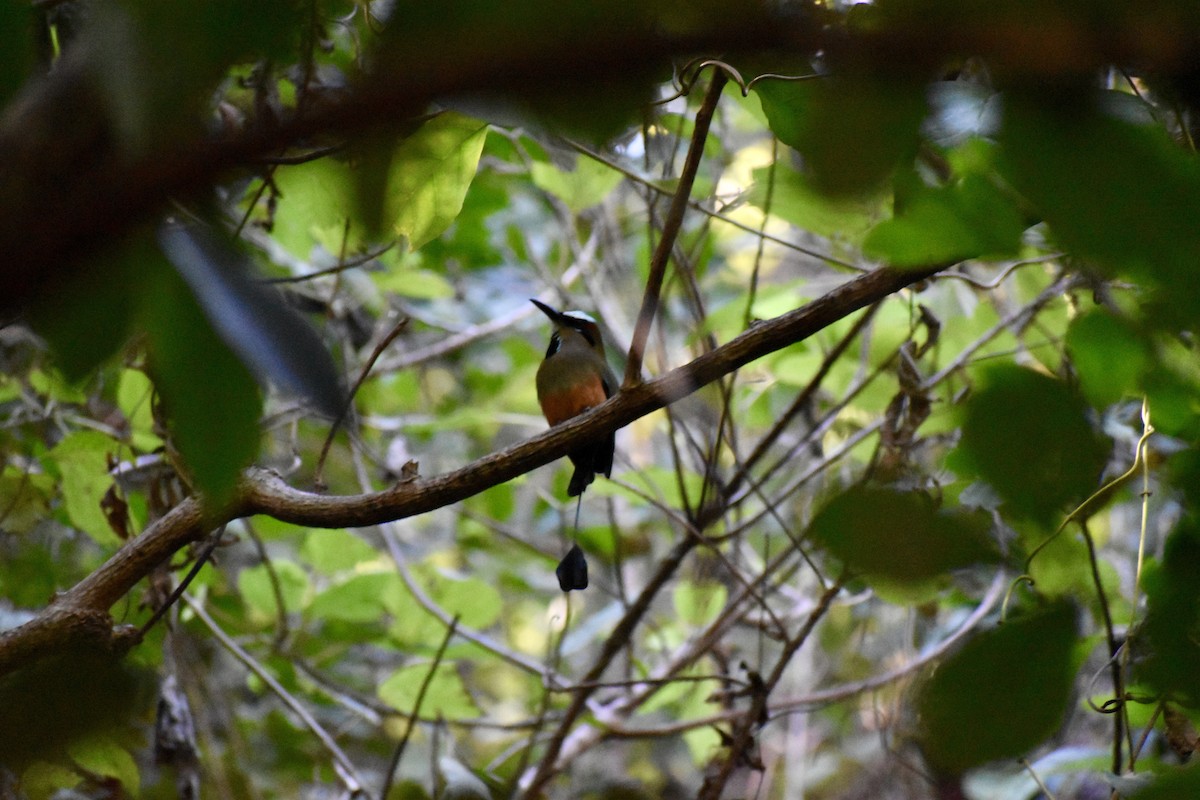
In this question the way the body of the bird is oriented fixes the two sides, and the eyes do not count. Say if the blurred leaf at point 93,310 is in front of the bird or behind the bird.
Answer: in front

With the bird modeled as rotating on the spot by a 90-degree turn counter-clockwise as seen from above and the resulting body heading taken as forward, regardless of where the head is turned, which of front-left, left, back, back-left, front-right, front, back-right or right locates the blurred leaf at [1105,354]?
front-right

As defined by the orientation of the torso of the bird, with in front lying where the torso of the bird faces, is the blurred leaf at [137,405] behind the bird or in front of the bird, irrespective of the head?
in front

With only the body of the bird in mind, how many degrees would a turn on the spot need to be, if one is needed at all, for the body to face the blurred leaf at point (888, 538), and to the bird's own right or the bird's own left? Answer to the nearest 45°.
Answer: approximately 45° to the bird's own left

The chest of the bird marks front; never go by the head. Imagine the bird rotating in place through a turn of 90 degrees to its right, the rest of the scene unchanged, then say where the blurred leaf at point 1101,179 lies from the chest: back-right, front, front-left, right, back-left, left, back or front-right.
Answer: back-left

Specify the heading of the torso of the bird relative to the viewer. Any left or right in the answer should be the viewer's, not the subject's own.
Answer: facing the viewer and to the left of the viewer
